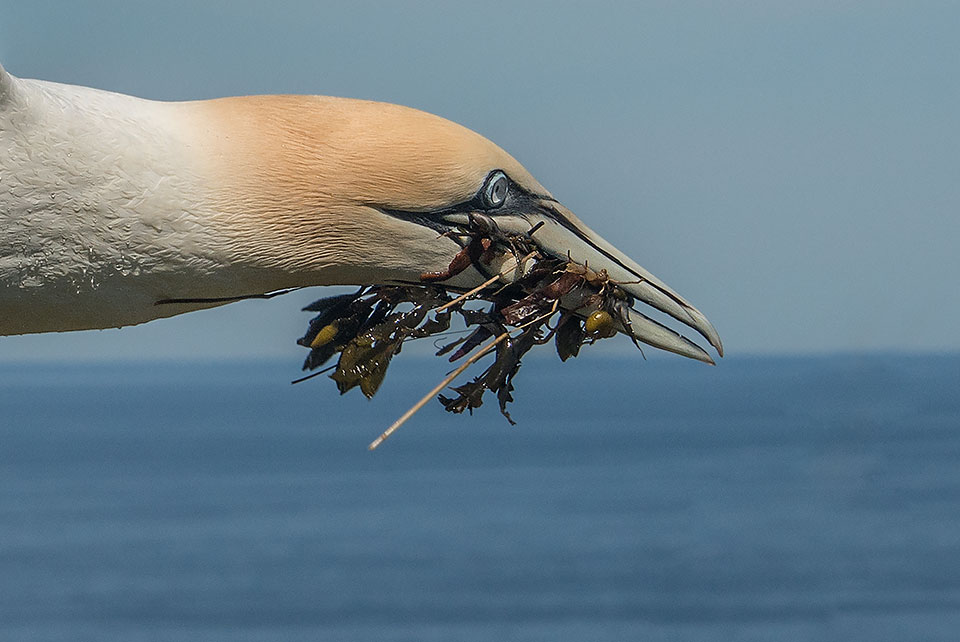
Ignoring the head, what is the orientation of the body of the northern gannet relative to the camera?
to the viewer's right
